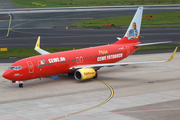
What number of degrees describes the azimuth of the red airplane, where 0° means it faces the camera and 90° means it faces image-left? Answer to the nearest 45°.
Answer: approximately 45°
